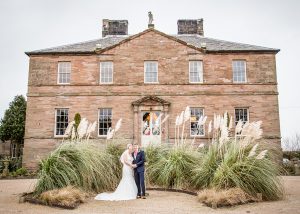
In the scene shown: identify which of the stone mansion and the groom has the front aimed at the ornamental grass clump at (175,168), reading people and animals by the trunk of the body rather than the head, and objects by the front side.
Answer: the stone mansion

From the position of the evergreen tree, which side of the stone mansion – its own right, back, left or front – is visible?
right

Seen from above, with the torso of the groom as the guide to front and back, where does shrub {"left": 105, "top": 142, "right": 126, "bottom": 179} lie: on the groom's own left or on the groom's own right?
on the groom's own right

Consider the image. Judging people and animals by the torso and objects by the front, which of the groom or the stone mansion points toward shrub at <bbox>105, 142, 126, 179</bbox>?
the stone mansion

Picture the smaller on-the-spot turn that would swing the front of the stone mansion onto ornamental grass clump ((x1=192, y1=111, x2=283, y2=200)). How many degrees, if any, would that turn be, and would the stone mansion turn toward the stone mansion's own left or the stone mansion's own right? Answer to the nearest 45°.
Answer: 0° — it already faces it

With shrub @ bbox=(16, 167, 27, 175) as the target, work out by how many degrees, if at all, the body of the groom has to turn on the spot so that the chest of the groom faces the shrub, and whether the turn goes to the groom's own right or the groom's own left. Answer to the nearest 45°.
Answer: approximately 90° to the groom's own right

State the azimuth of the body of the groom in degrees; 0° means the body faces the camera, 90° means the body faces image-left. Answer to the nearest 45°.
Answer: approximately 45°

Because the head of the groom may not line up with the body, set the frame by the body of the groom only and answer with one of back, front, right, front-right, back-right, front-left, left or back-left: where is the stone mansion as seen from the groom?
back-right

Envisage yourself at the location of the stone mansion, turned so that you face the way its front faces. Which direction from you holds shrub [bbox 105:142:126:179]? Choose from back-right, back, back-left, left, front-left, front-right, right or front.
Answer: front

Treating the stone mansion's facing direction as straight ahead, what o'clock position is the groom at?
The groom is roughly at 12 o'clock from the stone mansion.

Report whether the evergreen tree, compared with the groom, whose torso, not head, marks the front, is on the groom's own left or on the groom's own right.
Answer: on the groom's own right

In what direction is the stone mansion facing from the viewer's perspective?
toward the camera

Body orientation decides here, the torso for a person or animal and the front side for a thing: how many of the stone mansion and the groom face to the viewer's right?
0

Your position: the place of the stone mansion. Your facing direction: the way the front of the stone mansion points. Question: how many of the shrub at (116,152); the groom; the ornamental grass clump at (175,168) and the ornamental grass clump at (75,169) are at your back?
0

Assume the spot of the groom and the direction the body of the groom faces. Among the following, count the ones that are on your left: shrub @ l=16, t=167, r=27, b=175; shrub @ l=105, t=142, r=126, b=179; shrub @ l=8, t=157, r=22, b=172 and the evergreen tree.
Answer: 0
